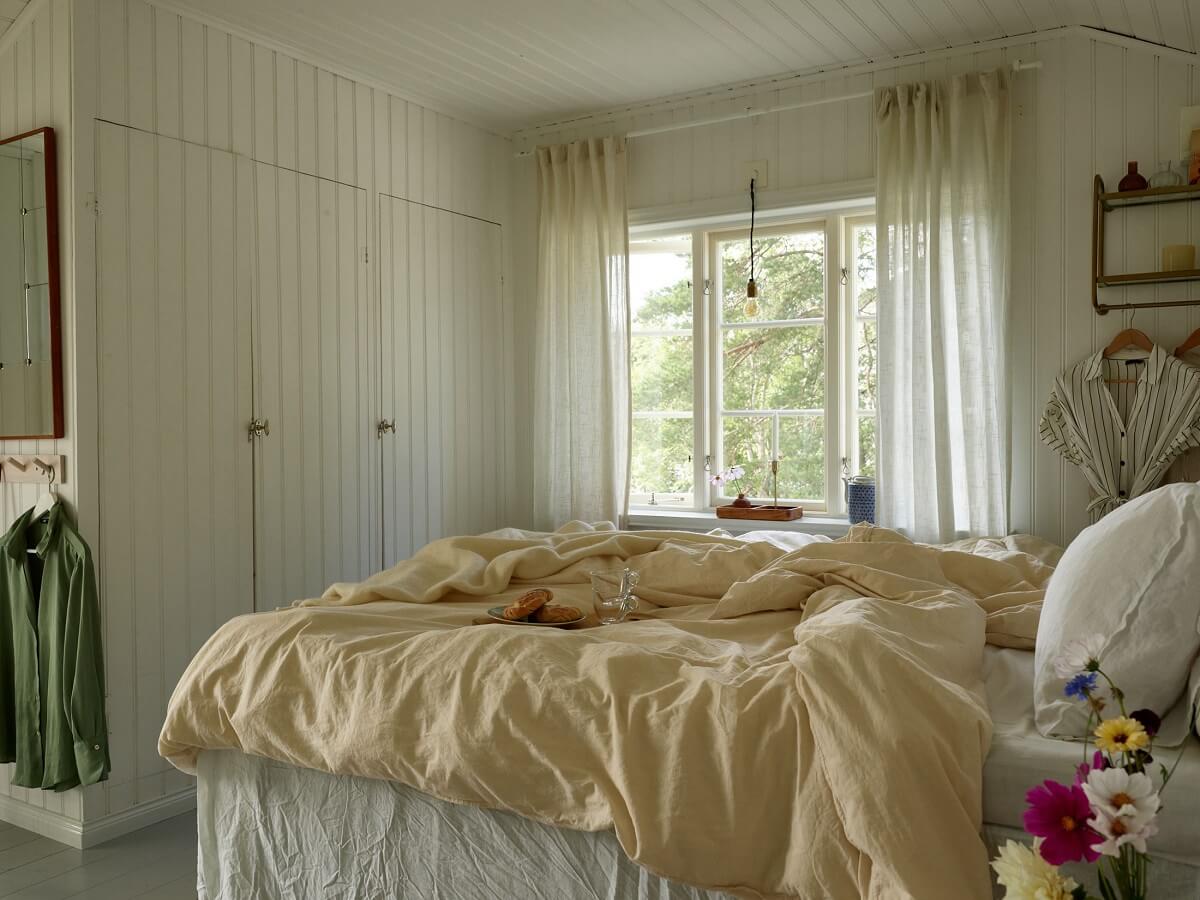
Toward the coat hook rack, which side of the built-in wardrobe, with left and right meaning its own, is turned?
right

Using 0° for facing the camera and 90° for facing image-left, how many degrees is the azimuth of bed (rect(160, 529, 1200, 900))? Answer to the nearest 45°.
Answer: approximately 90°

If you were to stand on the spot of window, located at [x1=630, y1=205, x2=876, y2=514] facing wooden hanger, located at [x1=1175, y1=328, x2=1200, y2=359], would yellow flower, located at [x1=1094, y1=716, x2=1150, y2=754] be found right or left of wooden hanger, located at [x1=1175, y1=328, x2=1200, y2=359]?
right

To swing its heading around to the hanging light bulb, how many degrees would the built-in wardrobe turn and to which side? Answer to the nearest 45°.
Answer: approximately 45° to its left

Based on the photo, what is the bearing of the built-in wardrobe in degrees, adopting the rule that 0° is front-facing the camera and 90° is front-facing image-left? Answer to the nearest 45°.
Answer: approximately 315°

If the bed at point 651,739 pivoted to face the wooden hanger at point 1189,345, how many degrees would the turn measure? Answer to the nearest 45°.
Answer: approximately 135° to its right

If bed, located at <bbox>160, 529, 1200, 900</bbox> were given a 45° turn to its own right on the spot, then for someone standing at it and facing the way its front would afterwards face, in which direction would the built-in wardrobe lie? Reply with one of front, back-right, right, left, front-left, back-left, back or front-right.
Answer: front
